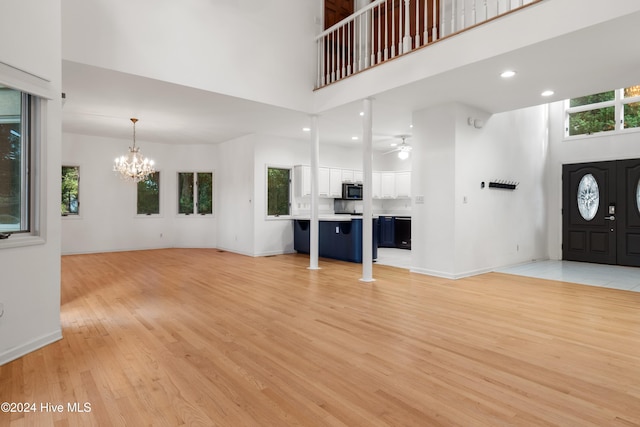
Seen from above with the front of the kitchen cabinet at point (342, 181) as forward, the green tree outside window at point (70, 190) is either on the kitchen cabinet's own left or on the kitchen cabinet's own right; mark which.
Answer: on the kitchen cabinet's own right

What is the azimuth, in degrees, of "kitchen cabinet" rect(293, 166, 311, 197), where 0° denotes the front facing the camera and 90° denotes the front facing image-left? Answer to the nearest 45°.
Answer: approximately 315°

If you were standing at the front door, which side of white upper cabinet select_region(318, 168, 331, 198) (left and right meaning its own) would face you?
left

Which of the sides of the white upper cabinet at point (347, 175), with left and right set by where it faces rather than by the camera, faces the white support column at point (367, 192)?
front

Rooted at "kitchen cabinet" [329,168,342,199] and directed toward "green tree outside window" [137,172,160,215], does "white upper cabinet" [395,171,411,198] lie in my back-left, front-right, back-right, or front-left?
back-right

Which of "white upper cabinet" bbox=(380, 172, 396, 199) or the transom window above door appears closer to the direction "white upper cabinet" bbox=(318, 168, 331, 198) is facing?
the transom window above door

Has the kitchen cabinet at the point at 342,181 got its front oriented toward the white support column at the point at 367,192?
yes

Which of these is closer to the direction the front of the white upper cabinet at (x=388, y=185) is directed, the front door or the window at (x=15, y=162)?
the window

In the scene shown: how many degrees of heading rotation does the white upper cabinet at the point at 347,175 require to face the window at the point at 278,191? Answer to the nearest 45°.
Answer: approximately 45° to its right
